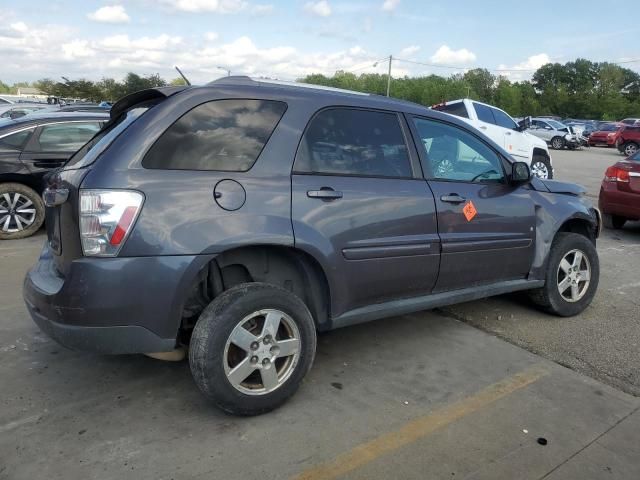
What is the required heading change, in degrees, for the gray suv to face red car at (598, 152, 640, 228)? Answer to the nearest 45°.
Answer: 0° — it already faces it

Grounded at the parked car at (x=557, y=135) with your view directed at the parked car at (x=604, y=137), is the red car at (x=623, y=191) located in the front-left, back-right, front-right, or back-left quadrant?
back-right

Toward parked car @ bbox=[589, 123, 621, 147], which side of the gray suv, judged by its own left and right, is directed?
front

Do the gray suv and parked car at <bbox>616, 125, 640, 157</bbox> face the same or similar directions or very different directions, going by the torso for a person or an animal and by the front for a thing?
very different directions

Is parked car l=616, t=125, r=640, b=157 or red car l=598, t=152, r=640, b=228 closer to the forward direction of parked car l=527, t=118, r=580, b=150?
the parked car

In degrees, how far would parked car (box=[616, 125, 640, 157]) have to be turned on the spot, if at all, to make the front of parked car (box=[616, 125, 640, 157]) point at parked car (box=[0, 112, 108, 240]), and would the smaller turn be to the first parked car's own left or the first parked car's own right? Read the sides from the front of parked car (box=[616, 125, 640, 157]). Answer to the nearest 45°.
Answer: approximately 45° to the first parked car's own left

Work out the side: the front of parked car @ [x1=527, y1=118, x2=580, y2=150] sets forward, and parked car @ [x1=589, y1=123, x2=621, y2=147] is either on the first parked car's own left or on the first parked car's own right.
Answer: on the first parked car's own left
